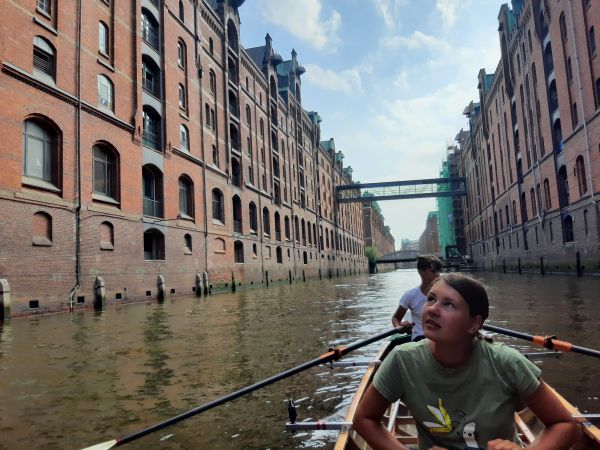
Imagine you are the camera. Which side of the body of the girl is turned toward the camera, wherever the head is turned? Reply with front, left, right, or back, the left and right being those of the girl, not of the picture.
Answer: front

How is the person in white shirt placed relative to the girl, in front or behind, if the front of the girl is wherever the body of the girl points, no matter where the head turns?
behind

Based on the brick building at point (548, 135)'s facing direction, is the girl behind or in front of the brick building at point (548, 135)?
in front

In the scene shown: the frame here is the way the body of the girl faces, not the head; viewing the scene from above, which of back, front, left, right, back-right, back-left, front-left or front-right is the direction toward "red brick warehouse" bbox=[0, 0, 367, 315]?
back-right

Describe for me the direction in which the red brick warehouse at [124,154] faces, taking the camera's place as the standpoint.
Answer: facing the viewer and to the right of the viewer

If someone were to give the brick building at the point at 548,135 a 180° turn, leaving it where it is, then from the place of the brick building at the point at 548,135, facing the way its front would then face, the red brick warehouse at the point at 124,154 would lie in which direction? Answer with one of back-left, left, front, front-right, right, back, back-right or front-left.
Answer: back

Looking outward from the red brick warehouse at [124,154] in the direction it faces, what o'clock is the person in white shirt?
The person in white shirt is roughly at 1 o'clock from the red brick warehouse.

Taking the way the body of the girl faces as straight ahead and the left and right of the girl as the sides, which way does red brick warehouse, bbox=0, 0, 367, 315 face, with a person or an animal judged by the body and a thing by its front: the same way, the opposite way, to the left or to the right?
to the left

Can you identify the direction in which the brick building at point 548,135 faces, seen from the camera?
facing the viewer and to the left of the viewer

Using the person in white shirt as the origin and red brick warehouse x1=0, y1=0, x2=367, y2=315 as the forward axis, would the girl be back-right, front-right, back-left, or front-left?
back-left

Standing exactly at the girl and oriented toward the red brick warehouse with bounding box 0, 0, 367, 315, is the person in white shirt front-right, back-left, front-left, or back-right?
front-right

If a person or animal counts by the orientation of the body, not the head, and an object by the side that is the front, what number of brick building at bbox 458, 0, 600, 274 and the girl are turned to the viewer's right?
0

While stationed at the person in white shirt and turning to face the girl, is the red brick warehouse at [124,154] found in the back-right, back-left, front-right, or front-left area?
back-right
